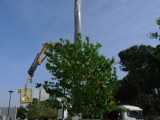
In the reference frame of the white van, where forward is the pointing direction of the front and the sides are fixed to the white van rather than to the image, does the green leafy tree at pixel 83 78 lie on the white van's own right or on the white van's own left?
on the white van's own right
